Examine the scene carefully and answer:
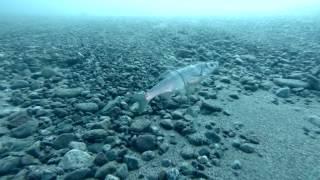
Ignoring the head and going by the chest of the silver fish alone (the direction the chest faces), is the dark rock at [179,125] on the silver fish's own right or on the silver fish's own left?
on the silver fish's own right

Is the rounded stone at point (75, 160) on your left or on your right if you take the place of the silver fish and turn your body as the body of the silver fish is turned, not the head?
on your right

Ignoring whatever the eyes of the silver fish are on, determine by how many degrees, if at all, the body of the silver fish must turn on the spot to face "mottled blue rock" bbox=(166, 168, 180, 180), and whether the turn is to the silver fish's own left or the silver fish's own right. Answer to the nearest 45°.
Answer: approximately 90° to the silver fish's own right

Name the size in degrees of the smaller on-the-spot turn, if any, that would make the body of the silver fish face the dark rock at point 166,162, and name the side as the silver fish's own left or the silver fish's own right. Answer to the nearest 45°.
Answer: approximately 90° to the silver fish's own right

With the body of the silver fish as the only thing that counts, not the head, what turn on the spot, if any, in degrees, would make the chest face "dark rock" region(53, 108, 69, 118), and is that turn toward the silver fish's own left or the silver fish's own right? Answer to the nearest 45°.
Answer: approximately 180°

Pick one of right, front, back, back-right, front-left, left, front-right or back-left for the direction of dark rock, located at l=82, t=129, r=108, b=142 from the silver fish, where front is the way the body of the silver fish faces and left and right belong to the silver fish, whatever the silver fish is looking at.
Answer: back-right

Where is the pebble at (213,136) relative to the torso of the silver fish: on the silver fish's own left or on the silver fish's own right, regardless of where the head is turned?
on the silver fish's own right

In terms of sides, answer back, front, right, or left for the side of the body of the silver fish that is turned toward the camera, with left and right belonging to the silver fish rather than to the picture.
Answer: right

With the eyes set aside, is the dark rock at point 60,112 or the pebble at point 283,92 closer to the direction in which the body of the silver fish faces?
the pebble

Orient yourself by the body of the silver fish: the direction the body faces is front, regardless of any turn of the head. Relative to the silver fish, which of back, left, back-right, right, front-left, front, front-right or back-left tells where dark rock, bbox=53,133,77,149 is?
back-right

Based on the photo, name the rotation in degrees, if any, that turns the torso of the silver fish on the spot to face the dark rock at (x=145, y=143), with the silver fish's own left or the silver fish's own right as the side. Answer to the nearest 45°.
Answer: approximately 90° to the silver fish's own right
